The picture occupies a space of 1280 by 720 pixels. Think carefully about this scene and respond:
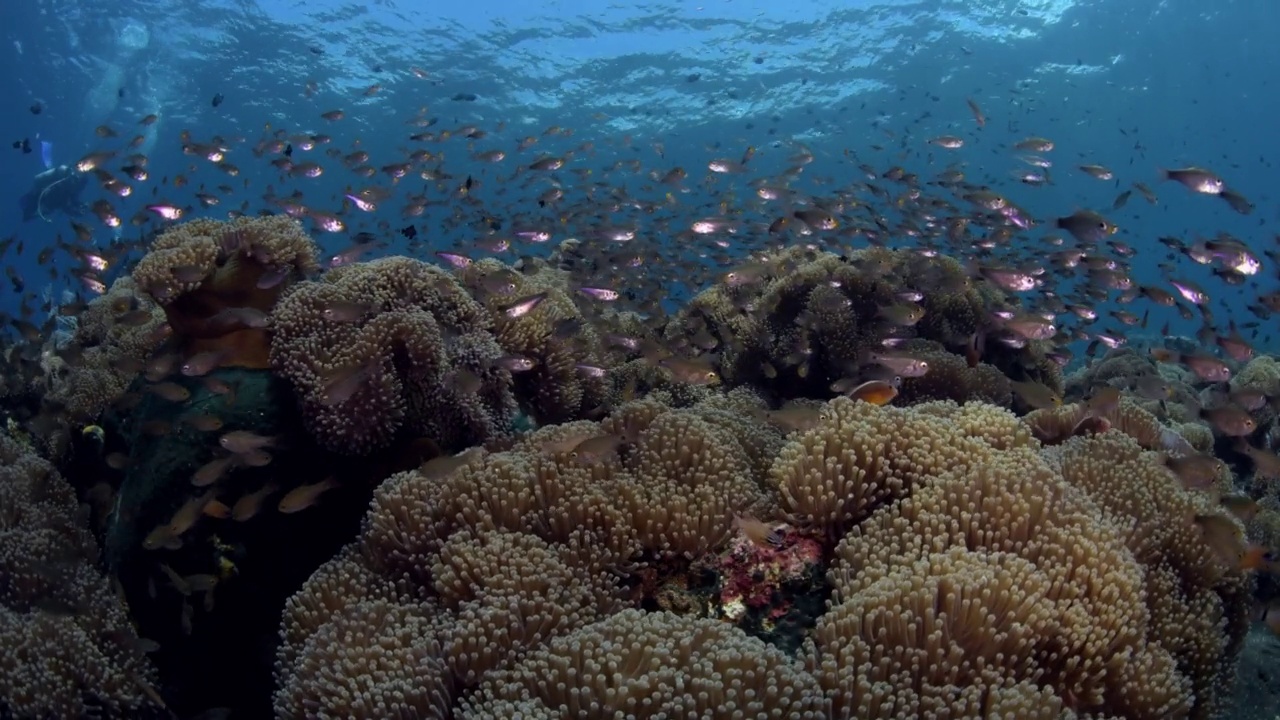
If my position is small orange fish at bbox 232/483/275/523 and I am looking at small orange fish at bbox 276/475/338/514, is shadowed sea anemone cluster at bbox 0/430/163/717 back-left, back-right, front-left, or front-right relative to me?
back-right

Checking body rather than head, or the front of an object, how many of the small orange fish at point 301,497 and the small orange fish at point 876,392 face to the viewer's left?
1

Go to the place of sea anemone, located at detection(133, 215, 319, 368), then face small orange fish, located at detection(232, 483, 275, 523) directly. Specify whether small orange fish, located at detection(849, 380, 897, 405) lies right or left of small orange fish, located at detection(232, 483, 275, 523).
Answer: left

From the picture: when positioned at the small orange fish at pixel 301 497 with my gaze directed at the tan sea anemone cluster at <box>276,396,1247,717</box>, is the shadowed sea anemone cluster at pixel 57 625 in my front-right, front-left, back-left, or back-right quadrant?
back-right

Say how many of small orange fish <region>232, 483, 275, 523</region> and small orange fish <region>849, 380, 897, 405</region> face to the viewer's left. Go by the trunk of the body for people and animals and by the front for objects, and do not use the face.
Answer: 1
